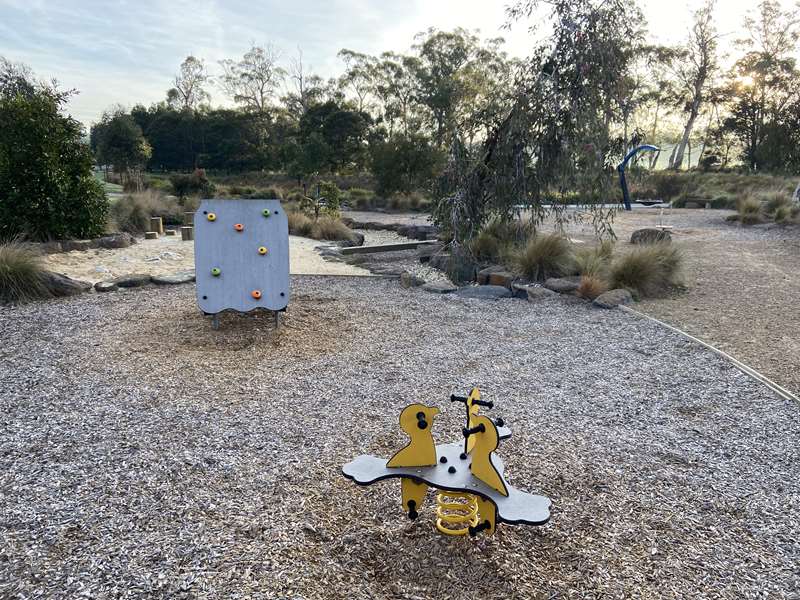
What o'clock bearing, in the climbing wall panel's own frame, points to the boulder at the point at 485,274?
The boulder is roughly at 8 o'clock from the climbing wall panel.

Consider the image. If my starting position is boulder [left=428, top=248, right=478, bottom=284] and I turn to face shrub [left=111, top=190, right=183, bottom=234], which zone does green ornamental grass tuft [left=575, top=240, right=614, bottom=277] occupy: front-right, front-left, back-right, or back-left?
back-right

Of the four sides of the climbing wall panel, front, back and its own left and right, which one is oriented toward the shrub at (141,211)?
back

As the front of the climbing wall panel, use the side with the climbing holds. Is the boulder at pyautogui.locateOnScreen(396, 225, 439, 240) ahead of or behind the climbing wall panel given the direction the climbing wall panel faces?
behind

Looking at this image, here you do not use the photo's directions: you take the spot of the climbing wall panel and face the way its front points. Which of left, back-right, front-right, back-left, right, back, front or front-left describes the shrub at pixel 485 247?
back-left

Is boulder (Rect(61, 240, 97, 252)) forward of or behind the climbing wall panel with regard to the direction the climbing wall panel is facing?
behind

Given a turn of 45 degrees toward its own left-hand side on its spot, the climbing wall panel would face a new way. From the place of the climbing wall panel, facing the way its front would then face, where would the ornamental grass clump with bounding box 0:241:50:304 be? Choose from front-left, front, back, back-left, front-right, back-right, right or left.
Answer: back

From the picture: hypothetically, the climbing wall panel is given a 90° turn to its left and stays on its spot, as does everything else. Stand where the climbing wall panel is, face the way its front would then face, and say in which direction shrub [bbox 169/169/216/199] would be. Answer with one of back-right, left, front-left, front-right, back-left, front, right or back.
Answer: left

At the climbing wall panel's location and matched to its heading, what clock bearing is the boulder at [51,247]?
The boulder is roughly at 5 o'clock from the climbing wall panel.

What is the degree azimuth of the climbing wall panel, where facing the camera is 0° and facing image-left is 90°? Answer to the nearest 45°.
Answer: approximately 0°

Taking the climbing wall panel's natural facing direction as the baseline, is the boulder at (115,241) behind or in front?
behind

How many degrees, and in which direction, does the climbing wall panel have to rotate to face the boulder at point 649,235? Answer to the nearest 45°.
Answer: approximately 135° to its left

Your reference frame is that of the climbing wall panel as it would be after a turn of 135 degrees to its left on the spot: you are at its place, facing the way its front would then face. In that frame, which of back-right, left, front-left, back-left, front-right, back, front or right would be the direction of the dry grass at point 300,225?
front-left

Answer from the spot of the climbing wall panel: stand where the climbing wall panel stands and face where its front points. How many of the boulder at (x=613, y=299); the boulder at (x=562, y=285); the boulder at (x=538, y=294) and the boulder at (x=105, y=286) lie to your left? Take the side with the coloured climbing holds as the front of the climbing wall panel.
3

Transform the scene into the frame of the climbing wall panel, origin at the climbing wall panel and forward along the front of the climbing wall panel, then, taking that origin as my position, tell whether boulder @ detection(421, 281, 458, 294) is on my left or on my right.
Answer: on my left
